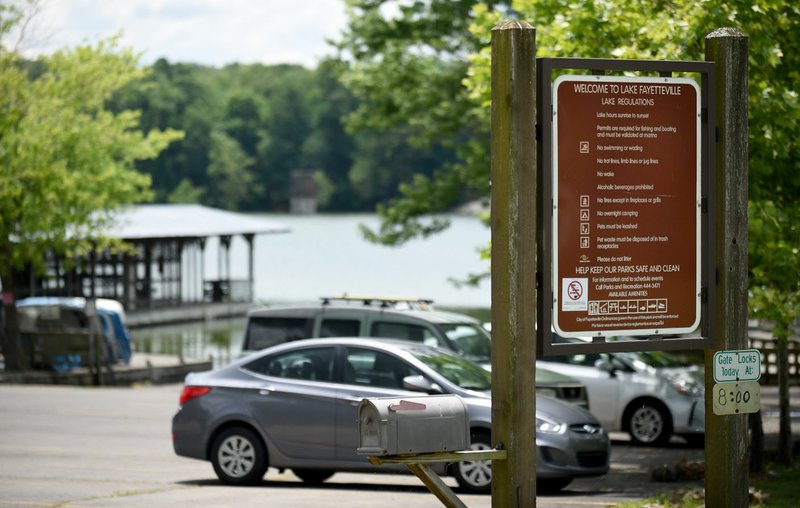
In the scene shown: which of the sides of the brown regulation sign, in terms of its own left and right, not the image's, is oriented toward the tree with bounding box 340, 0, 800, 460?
back

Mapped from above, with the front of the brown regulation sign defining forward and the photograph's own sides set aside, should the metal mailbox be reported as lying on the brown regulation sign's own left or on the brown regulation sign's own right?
on the brown regulation sign's own right

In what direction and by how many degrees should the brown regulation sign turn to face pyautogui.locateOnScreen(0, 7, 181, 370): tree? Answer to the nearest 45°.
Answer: approximately 135° to its right

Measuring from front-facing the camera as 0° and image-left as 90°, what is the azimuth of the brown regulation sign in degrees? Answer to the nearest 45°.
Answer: approximately 0°

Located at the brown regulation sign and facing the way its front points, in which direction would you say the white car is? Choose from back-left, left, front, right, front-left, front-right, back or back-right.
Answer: back

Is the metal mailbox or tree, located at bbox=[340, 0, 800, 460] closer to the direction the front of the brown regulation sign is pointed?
the metal mailbox

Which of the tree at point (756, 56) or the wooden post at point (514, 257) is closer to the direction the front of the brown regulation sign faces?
the wooden post

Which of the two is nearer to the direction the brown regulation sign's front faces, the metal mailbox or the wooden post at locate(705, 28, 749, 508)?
the metal mailbox

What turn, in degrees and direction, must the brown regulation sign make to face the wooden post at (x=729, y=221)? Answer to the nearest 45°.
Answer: approximately 135° to its left
